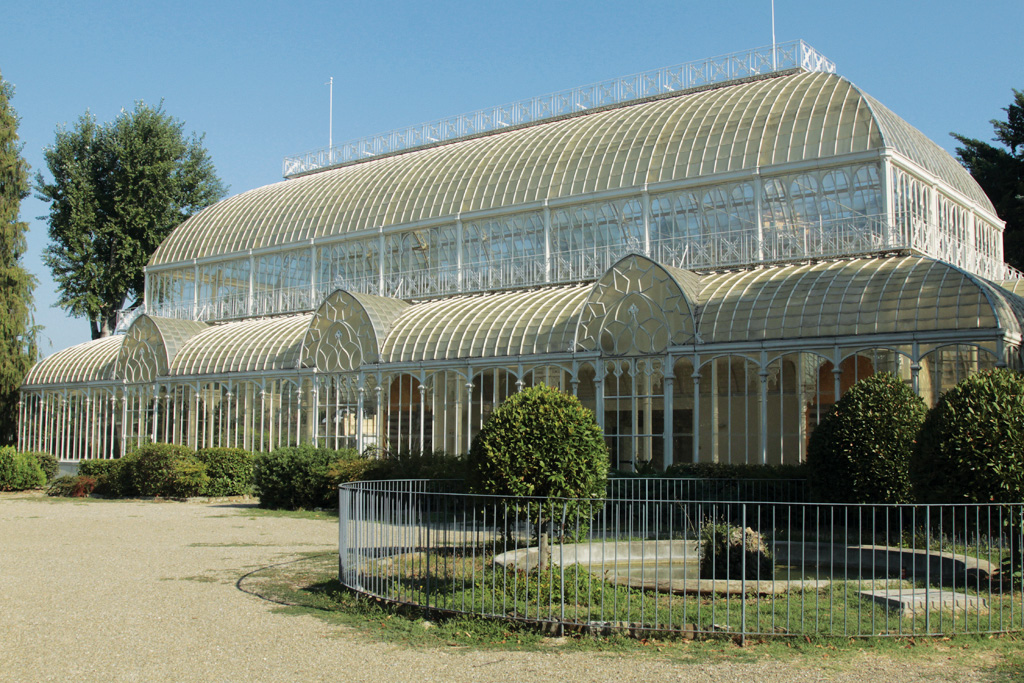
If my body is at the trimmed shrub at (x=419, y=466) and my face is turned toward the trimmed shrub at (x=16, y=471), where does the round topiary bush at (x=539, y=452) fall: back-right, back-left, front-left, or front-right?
back-left

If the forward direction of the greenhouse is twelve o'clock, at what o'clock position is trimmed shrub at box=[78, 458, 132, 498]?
The trimmed shrub is roughly at 2 o'clock from the greenhouse.

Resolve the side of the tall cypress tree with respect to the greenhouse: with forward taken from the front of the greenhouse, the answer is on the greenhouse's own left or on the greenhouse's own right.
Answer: on the greenhouse's own right

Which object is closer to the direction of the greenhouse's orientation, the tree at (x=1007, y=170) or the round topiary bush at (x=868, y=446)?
the round topiary bush

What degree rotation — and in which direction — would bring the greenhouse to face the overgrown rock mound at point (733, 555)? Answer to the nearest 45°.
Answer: approximately 45° to its left

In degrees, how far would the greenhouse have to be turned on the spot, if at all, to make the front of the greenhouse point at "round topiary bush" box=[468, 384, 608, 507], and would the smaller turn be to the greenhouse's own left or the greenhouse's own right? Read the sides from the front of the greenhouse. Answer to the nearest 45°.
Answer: approximately 45° to the greenhouse's own left

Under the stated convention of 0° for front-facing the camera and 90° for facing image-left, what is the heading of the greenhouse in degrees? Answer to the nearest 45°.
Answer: approximately 45°

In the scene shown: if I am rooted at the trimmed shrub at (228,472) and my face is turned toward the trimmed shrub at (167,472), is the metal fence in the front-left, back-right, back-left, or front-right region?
back-left

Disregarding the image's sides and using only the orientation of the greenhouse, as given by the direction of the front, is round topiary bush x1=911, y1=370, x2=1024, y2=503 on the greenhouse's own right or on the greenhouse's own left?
on the greenhouse's own left
